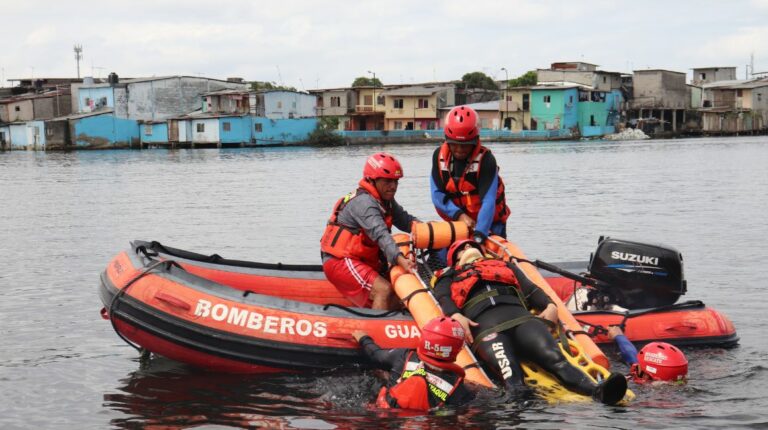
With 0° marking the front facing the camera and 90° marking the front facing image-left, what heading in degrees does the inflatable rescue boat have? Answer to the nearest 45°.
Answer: approximately 90°

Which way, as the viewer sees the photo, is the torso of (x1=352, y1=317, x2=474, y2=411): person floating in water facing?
away from the camera

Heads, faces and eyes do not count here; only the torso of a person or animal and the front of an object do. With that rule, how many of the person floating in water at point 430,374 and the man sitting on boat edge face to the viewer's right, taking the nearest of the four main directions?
1

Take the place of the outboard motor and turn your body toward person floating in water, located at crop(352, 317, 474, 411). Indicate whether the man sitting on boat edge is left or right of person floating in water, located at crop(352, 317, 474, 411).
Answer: right

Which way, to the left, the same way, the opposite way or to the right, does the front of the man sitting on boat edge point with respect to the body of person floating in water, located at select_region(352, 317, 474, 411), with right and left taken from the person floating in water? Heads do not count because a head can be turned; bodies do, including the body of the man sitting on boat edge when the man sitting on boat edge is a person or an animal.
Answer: to the right

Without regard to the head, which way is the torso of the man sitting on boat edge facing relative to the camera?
to the viewer's right

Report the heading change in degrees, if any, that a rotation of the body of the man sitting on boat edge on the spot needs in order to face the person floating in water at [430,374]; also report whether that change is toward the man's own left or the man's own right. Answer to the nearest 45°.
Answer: approximately 90° to the man's own right

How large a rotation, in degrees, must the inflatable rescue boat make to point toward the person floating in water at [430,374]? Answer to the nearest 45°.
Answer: approximately 135° to its left

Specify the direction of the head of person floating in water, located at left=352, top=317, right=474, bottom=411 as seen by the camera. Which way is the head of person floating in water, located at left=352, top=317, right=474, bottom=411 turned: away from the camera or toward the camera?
away from the camera

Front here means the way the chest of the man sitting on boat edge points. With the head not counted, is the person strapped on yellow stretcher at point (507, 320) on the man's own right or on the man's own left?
on the man's own right
